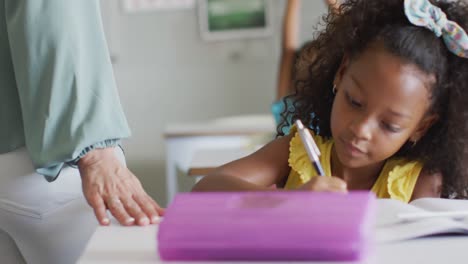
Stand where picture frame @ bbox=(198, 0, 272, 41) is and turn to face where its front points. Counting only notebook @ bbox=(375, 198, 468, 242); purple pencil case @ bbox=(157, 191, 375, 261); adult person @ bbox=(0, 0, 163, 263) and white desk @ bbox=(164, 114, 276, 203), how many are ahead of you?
4

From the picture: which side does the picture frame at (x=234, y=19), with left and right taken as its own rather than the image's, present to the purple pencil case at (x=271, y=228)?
front

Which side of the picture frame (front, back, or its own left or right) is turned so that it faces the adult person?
front

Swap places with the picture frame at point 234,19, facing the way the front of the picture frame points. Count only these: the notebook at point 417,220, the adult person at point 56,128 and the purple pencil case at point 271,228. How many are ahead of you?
3

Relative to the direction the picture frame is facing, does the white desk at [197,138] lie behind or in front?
in front

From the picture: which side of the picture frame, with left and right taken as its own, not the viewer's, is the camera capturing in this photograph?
front

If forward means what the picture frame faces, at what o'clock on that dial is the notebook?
The notebook is roughly at 12 o'clock from the picture frame.

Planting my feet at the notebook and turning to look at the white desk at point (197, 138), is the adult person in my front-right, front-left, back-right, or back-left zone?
front-left
